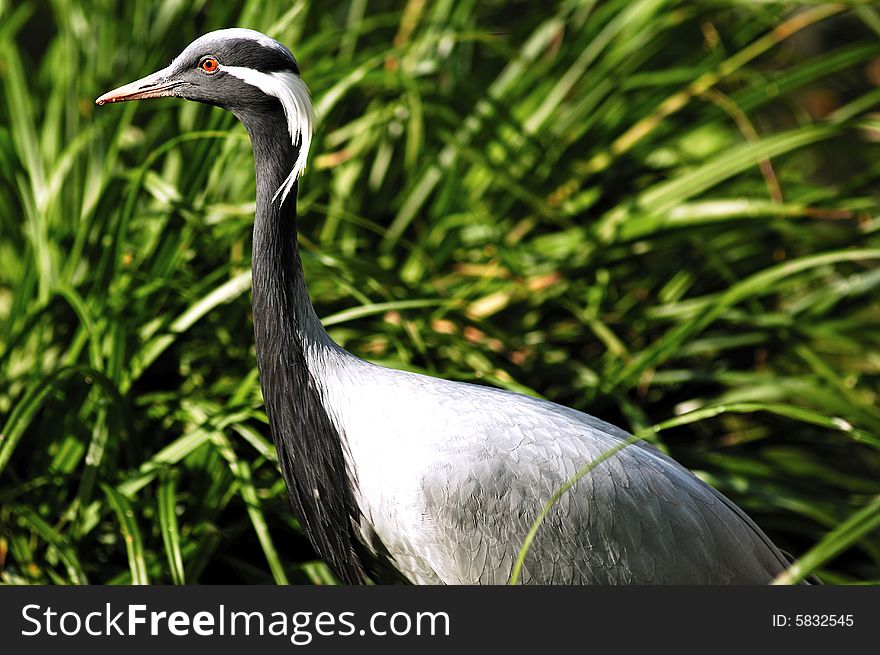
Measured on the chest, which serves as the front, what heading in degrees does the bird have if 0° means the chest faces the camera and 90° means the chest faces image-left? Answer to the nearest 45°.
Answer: approximately 90°
